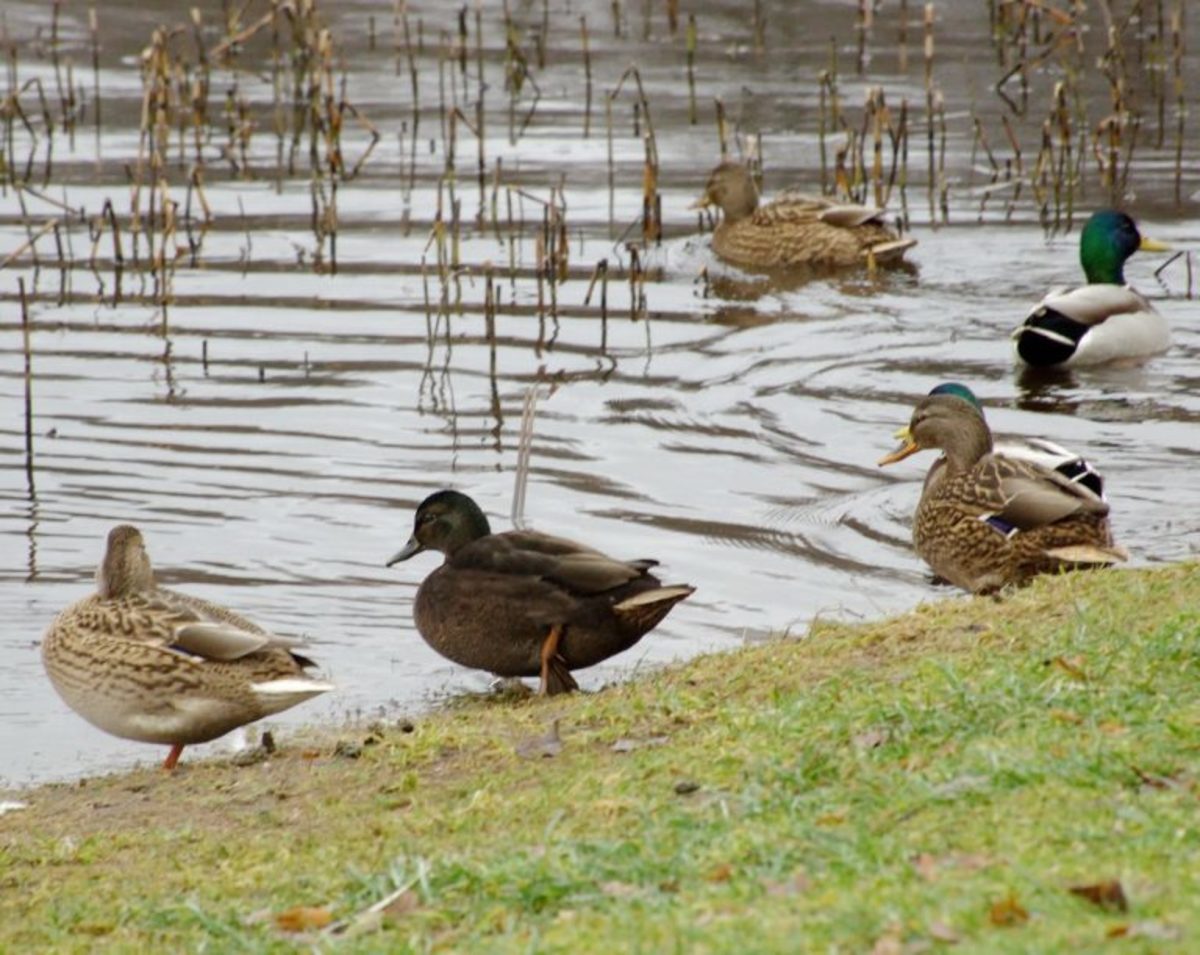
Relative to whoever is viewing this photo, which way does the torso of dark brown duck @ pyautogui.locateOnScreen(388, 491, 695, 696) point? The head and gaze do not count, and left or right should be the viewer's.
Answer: facing to the left of the viewer

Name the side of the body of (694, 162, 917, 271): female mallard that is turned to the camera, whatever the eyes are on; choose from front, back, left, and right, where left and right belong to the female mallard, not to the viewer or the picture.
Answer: left

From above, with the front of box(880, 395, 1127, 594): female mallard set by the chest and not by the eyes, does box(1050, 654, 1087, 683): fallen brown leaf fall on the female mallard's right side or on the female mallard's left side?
on the female mallard's left side

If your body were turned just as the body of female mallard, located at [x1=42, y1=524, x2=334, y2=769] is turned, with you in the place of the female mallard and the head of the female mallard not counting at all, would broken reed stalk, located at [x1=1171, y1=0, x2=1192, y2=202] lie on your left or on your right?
on your right

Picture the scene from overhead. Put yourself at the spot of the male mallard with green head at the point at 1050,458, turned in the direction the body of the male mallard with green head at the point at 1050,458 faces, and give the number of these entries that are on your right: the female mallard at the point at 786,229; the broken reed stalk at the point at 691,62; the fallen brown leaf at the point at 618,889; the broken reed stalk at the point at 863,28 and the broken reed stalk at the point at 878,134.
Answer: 4

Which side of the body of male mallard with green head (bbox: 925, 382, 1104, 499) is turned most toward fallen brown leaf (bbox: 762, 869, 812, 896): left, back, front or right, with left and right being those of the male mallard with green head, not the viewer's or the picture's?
left

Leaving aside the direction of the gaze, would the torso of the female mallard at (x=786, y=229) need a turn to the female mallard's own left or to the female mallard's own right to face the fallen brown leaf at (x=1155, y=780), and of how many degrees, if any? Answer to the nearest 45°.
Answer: approximately 90° to the female mallard's own left

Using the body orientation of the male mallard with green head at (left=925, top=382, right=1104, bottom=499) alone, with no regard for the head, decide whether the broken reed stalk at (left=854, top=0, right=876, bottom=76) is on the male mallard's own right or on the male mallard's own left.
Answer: on the male mallard's own right

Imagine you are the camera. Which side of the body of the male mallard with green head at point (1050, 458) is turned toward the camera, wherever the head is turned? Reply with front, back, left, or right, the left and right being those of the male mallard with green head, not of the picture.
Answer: left

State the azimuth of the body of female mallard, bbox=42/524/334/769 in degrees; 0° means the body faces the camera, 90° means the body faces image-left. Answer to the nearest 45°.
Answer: approximately 90°

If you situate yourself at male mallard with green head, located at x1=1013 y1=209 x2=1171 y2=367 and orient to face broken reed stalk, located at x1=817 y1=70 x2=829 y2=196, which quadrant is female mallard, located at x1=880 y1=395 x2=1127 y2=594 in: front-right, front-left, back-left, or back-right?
back-left

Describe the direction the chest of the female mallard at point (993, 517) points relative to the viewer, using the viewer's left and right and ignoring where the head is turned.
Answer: facing to the left of the viewer

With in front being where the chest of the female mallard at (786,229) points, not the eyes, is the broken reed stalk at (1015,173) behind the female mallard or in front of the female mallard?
behind
